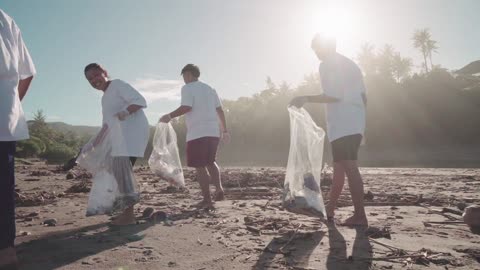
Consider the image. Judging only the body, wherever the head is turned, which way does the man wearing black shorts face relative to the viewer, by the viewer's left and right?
facing to the left of the viewer

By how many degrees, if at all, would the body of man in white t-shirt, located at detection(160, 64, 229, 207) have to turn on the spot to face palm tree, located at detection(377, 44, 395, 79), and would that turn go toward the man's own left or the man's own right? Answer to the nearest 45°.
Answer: approximately 90° to the man's own right

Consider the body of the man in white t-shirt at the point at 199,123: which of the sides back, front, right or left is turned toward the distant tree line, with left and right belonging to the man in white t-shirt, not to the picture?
right

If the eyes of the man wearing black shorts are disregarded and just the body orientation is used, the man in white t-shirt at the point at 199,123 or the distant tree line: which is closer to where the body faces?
the man in white t-shirt

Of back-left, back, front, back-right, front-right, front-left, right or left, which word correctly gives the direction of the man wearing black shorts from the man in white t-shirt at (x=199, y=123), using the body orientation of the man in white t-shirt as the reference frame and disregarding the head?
back

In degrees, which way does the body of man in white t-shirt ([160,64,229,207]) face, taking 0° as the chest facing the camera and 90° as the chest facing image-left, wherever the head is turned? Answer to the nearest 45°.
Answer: approximately 135°

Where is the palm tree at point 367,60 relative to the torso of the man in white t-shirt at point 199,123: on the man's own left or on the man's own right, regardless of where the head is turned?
on the man's own right

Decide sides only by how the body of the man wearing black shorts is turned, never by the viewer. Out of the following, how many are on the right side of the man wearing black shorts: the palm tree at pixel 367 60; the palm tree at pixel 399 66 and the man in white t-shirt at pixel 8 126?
2

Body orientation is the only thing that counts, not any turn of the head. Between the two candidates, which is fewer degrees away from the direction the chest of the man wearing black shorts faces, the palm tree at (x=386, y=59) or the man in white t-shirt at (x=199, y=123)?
the man in white t-shirt

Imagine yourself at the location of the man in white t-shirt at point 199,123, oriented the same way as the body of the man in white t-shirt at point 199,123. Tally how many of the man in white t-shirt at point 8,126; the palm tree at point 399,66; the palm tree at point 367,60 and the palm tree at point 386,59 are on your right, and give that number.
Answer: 3

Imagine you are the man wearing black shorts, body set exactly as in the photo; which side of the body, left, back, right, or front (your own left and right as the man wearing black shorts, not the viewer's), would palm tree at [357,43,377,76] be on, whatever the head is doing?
right

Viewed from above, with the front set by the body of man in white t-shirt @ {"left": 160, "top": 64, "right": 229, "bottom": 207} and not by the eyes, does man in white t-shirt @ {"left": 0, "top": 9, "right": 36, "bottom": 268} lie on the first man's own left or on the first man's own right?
on the first man's own left
